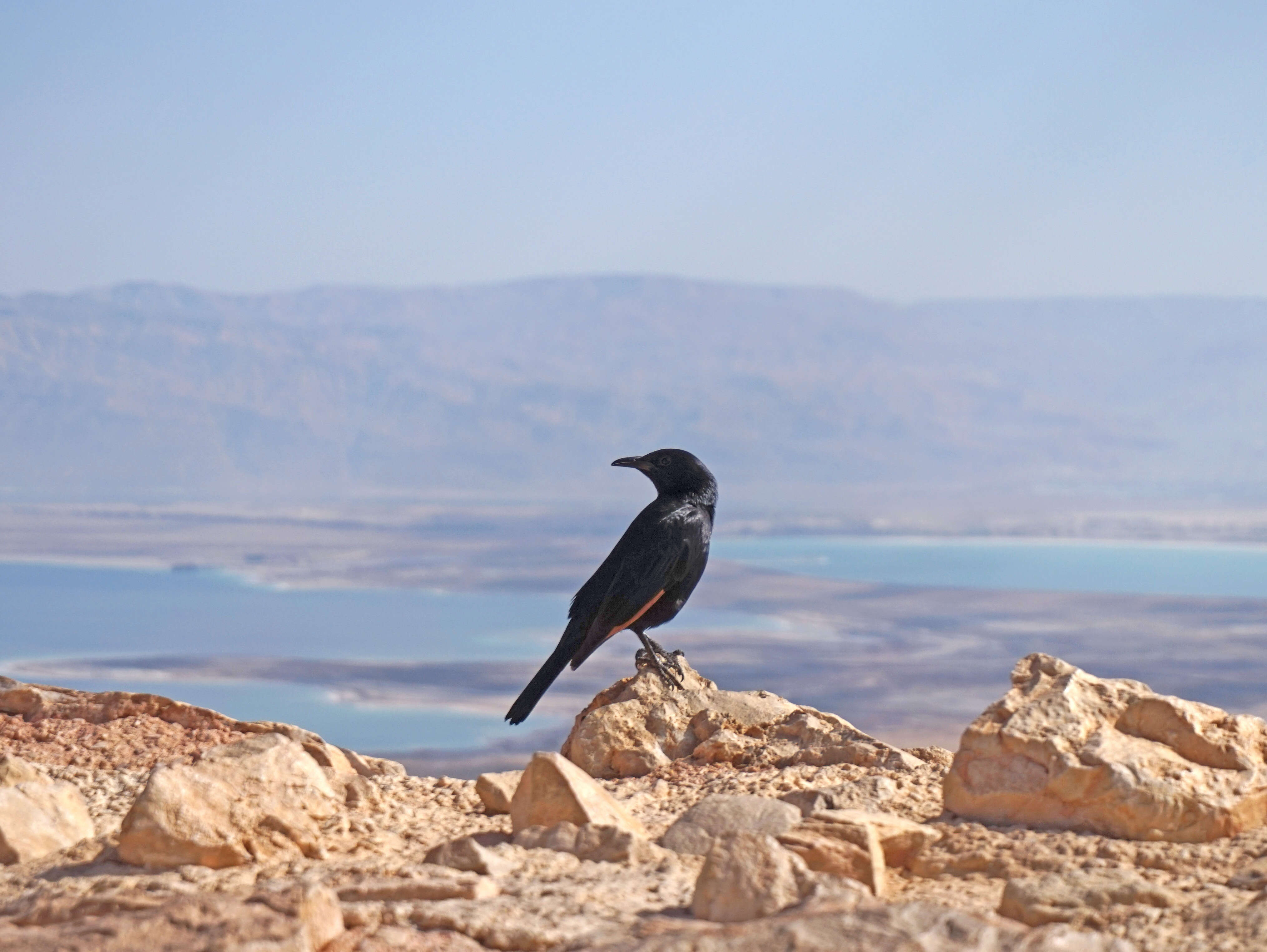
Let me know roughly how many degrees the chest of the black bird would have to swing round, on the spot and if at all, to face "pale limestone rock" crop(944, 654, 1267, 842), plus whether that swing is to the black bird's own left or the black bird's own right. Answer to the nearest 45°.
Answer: approximately 45° to the black bird's own right

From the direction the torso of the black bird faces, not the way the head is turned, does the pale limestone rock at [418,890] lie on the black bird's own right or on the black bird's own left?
on the black bird's own right

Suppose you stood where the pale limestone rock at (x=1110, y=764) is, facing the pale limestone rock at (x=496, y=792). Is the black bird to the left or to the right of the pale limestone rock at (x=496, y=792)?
right

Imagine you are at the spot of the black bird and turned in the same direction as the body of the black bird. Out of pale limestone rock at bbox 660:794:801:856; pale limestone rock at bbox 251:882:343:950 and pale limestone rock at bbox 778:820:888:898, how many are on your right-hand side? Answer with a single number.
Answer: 3

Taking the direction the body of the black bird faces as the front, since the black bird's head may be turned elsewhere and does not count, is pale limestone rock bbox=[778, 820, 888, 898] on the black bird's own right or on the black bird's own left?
on the black bird's own right

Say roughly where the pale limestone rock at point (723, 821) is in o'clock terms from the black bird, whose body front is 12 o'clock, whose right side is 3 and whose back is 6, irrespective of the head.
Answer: The pale limestone rock is roughly at 3 o'clock from the black bird.

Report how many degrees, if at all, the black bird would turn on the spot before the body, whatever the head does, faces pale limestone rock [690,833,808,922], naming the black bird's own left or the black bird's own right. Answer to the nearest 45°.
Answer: approximately 90° to the black bird's own right

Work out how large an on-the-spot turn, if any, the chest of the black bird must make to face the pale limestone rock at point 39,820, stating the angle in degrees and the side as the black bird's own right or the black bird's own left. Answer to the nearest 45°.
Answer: approximately 135° to the black bird's own right
